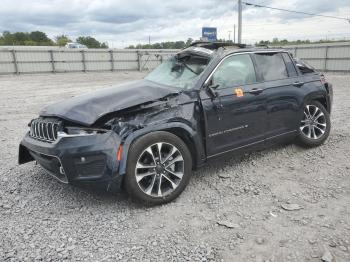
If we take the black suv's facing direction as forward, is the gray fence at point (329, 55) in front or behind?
behind

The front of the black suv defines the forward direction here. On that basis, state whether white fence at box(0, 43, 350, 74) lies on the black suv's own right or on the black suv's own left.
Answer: on the black suv's own right

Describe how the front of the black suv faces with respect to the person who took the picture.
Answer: facing the viewer and to the left of the viewer
